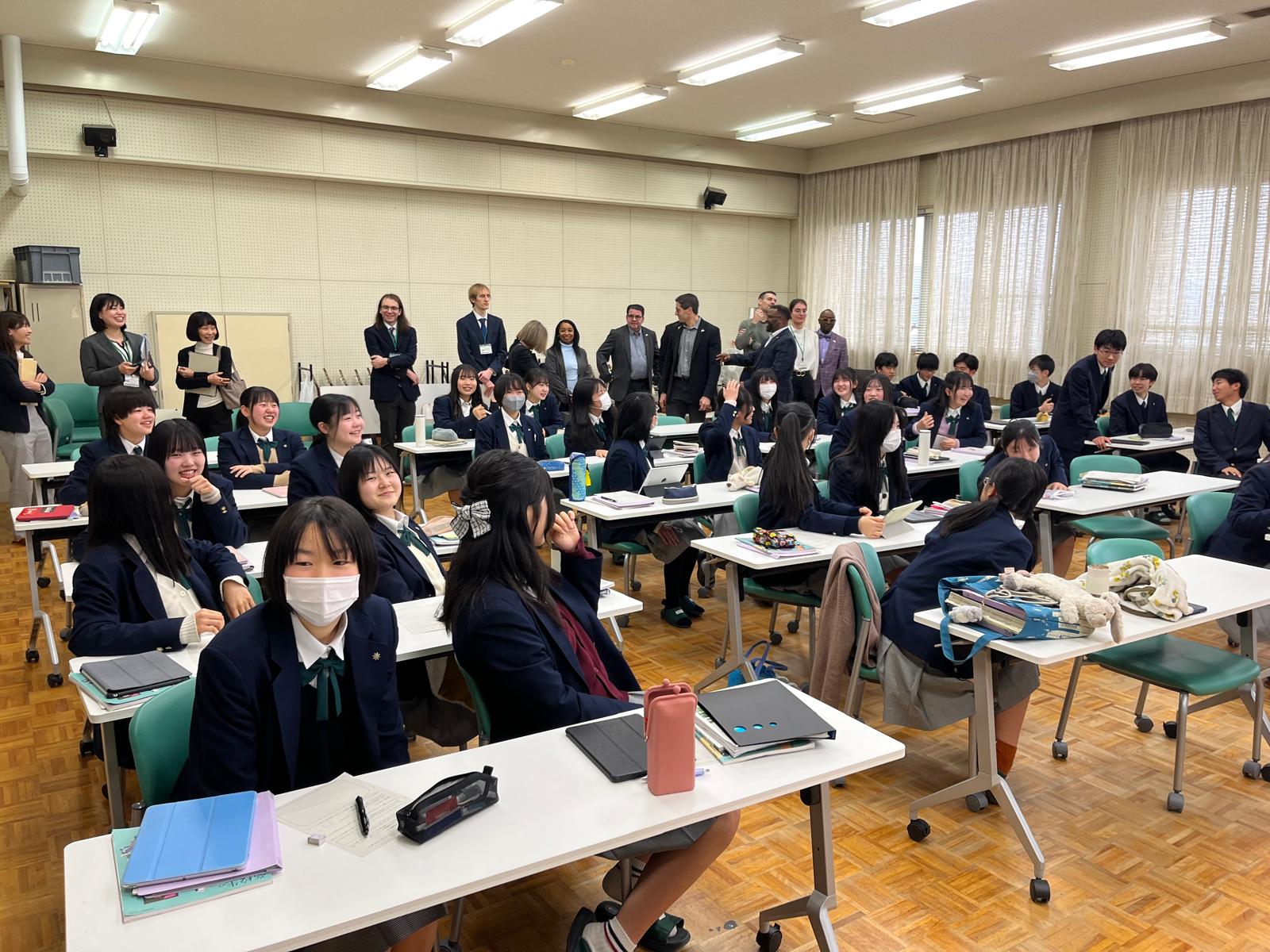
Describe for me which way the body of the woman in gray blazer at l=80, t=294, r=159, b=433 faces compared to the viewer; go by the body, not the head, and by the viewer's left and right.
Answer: facing the viewer and to the right of the viewer

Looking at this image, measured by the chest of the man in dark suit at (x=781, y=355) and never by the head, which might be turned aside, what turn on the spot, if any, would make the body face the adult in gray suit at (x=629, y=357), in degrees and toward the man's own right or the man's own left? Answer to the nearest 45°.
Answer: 0° — they already face them

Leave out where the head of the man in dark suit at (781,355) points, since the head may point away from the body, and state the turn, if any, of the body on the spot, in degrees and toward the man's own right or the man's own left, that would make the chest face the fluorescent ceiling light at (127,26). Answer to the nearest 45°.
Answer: approximately 45° to the man's own left

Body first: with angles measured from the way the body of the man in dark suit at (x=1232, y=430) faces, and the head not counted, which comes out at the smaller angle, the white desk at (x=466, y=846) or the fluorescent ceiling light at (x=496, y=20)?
the white desk

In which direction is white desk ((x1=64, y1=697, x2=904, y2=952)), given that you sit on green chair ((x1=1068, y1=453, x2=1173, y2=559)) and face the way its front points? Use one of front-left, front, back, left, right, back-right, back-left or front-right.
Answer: front-right

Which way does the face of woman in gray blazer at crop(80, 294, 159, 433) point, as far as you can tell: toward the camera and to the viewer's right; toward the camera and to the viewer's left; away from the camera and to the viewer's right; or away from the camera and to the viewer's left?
toward the camera and to the viewer's right

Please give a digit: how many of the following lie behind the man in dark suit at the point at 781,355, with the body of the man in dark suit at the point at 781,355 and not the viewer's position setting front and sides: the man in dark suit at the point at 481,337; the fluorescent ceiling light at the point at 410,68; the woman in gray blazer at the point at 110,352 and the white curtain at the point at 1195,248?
1

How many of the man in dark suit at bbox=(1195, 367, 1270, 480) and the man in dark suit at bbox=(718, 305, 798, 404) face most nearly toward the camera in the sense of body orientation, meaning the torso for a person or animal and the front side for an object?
1

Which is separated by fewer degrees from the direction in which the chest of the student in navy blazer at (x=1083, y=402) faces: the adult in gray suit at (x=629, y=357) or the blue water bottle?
the blue water bottle

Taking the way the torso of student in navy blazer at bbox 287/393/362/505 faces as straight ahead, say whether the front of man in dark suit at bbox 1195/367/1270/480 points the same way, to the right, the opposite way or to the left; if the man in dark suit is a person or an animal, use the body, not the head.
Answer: to the right
